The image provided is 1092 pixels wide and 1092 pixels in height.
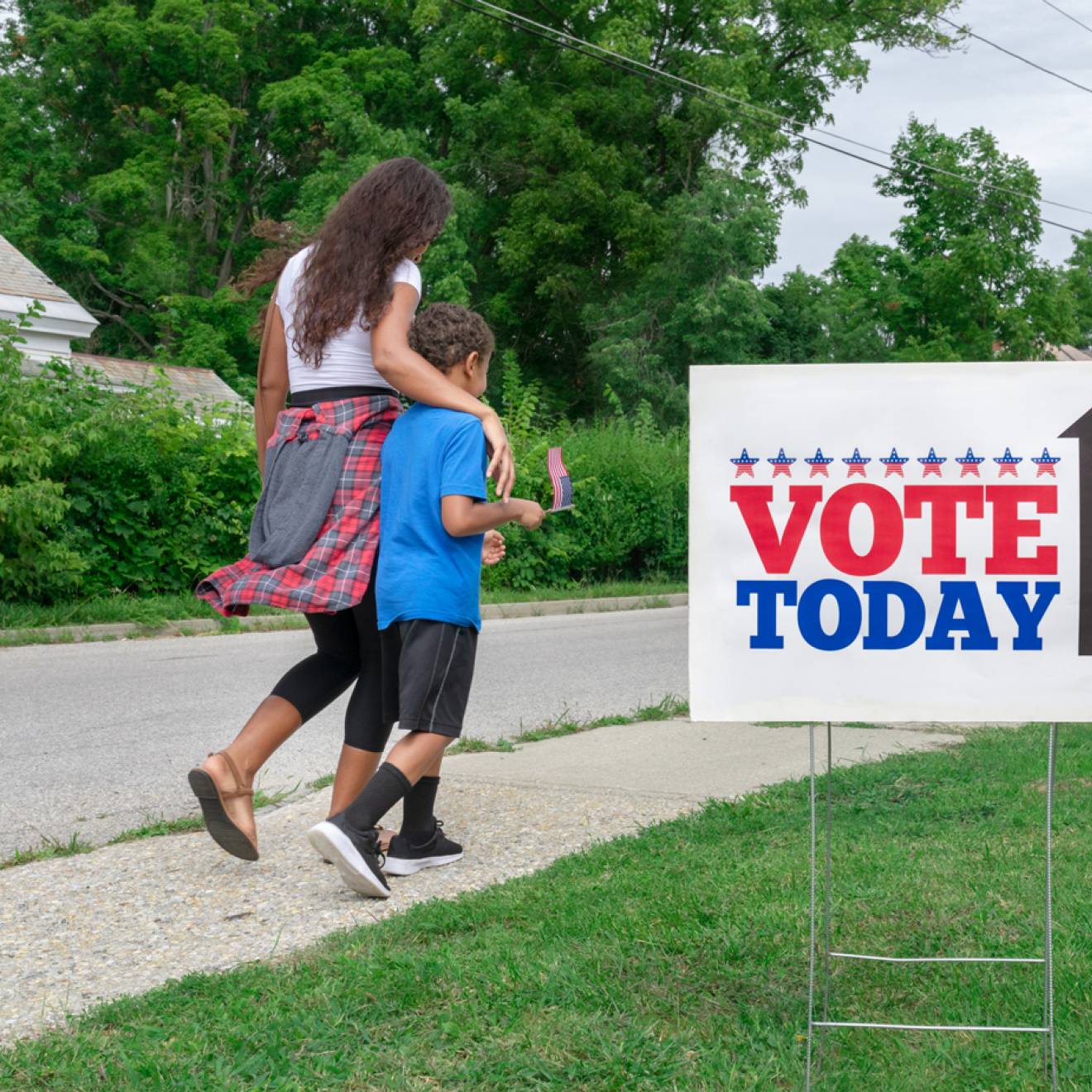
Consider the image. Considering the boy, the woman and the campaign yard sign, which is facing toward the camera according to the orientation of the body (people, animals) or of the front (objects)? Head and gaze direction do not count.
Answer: the campaign yard sign

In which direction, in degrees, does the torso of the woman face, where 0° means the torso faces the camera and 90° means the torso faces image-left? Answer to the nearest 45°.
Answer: approximately 225°

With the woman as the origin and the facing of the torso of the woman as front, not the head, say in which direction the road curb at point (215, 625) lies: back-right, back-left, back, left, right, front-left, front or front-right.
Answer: front-left

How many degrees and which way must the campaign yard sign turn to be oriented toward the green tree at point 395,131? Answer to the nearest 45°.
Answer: approximately 180°

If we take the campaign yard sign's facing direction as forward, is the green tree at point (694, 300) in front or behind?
behind

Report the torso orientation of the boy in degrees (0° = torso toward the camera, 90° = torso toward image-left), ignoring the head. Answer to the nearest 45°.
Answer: approximately 225°

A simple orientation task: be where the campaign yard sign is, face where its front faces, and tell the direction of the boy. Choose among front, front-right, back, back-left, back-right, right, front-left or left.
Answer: back-right

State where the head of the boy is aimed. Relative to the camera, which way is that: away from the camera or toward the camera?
away from the camera

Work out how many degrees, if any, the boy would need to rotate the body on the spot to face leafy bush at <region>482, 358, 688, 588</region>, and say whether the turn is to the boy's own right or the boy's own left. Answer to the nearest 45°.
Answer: approximately 45° to the boy's own left
